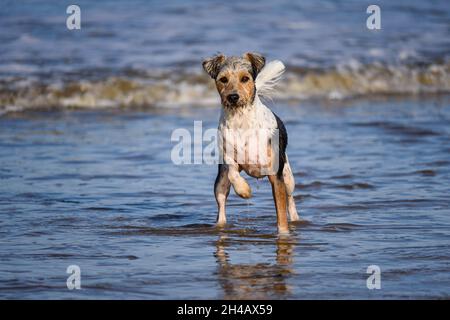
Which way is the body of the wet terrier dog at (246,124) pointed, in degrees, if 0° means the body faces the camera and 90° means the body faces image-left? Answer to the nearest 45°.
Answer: approximately 0°
